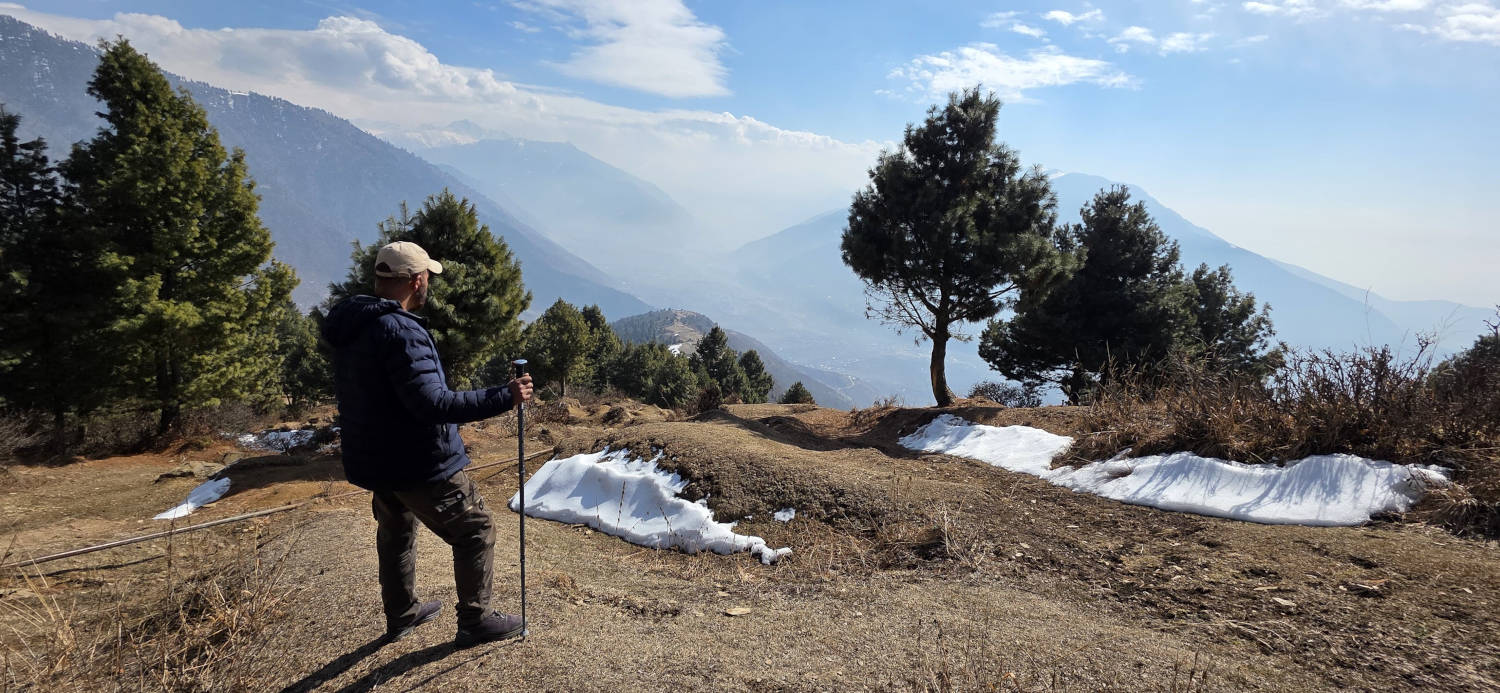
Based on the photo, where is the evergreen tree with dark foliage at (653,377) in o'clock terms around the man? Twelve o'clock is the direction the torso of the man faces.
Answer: The evergreen tree with dark foliage is roughly at 11 o'clock from the man.

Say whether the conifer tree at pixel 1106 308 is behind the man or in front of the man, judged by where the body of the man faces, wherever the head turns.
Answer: in front

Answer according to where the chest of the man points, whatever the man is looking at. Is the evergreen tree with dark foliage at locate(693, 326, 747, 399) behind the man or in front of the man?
in front

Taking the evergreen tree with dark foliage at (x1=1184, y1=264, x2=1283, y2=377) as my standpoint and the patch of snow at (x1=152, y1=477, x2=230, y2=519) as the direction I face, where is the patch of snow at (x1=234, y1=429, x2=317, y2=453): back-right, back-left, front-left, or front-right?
front-right

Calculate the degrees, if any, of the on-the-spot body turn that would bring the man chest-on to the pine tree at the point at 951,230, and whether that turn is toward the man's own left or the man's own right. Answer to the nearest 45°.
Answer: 0° — they already face it

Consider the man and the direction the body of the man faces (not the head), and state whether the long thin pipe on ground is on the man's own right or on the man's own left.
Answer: on the man's own left

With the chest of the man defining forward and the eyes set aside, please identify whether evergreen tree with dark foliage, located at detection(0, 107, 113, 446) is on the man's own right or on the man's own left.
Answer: on the man's own left

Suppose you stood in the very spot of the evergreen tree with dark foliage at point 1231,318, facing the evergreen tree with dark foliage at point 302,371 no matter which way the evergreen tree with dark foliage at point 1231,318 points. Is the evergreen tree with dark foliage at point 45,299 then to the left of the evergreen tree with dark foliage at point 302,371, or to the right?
left

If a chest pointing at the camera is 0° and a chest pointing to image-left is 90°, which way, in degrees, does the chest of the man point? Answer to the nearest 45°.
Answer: approximately 225°

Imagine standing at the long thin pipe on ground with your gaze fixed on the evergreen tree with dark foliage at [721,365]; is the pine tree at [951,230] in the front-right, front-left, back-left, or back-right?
front-right

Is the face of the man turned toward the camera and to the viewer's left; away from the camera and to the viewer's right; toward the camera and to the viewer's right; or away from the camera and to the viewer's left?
away from the camera and to the viewer's right

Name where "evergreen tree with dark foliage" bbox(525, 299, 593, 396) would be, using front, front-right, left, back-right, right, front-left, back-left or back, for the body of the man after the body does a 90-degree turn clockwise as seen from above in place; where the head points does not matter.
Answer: back-left

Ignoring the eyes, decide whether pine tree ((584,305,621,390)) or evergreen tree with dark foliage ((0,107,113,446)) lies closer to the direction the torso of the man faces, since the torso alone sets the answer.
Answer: the pine tree
